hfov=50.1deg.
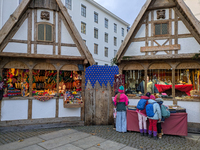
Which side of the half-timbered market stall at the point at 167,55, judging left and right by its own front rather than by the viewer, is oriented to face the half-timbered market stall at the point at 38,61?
right

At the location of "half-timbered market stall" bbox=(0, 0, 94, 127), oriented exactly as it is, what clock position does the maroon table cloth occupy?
The maroon table cloth is roughly at 10 o'clock from the half-timbered market stall.

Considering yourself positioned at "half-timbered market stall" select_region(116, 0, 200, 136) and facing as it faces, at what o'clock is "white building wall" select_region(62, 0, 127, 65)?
The white building wall is roughly at 5 o'clock from the half-timbered market stall.

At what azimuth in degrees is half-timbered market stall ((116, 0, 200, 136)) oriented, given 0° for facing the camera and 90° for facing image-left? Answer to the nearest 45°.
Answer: approximately 0°

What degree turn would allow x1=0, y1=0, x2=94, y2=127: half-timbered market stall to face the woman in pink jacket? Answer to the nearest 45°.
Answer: approximately 45° to its left

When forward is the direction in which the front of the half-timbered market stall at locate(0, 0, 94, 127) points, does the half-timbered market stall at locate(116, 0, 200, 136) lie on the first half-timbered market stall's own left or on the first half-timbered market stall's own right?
on the first half-timbered market stall's own left
